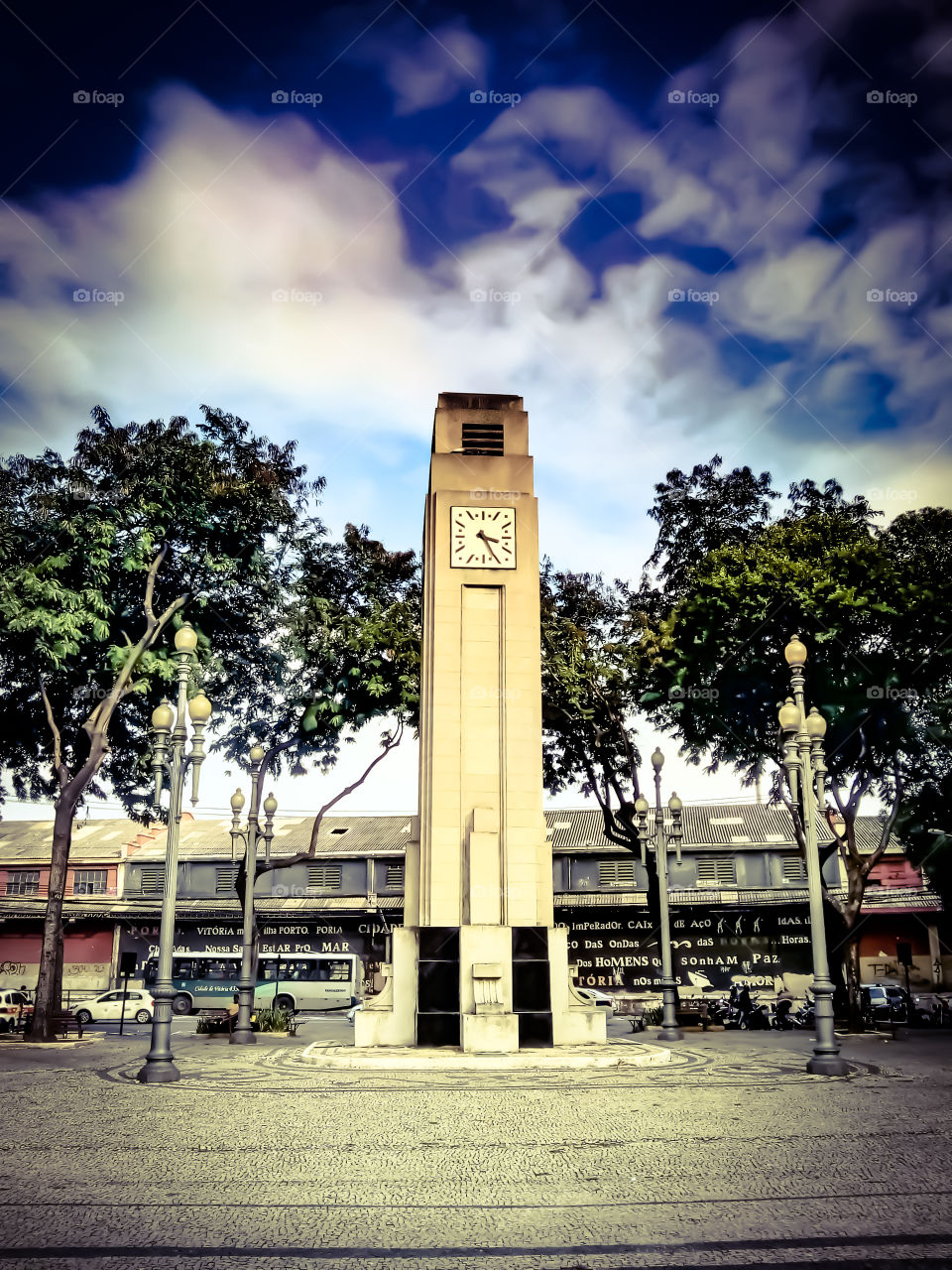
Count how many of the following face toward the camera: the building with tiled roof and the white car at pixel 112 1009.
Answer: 1

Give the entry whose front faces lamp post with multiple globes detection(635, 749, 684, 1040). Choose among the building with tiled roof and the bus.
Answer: the building with tiled roof

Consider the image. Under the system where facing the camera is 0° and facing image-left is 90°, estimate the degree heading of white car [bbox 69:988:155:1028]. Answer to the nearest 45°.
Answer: approximately 90°

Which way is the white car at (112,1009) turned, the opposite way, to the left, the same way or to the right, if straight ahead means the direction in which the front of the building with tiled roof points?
to the right

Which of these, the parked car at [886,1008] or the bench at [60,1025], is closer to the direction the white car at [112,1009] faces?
the bench

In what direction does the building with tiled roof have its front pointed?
toward the camera

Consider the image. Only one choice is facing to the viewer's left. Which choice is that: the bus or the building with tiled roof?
the bus

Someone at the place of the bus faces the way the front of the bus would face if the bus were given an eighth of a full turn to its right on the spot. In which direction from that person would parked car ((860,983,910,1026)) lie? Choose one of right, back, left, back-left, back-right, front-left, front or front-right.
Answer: back

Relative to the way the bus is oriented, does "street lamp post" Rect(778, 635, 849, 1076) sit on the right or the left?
on its left

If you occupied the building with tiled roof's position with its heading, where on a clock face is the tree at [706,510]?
The tree is roughly at 12 o'clock from the building with tiled roof.

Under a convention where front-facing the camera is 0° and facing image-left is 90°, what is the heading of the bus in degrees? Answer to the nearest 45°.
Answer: approximately 90°

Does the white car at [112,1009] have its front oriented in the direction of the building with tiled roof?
no

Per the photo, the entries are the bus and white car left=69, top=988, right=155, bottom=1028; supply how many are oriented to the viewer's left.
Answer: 2

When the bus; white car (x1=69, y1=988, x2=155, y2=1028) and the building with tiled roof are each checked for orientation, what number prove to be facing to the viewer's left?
2

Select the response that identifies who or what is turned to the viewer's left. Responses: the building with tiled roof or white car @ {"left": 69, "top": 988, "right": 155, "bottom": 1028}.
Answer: the white car

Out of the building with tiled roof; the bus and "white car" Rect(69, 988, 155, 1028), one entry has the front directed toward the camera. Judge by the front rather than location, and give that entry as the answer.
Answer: the building with tiled roof

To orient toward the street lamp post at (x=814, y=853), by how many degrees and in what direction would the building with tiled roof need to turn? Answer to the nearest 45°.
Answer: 0° — it already faces it
